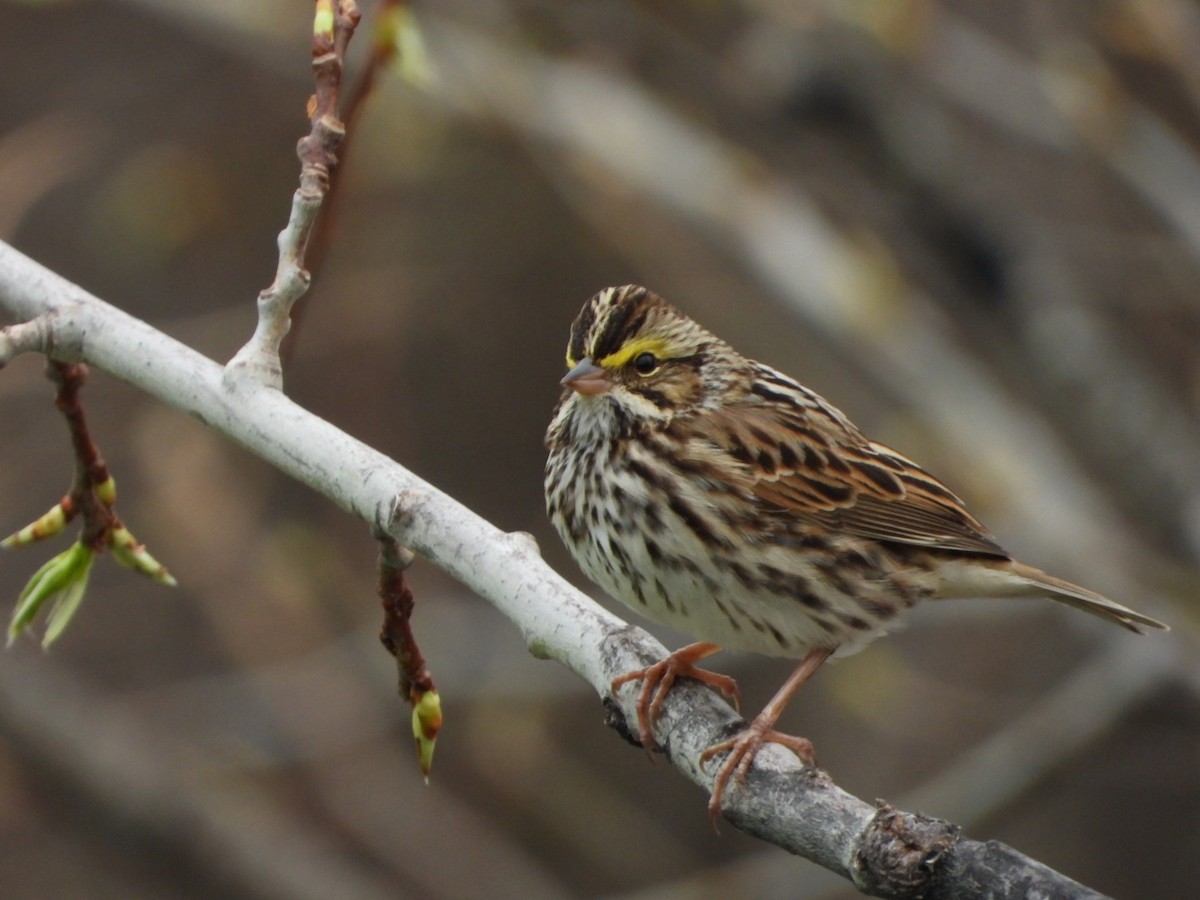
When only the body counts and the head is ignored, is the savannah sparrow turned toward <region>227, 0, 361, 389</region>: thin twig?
yes

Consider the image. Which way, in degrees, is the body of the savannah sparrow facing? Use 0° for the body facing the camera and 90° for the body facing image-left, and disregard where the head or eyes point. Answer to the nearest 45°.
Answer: approximately 45°
